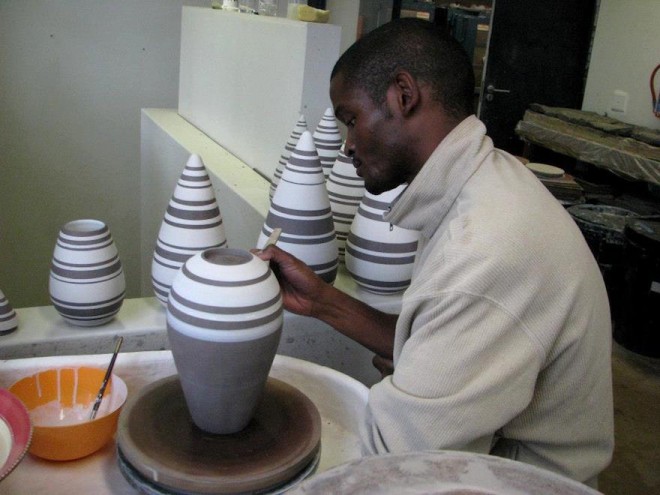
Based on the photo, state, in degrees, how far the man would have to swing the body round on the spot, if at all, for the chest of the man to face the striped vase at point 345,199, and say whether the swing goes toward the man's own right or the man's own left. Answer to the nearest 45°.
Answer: approximately 90° to the man's own right

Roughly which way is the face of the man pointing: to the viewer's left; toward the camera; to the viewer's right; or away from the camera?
to the viewer's left

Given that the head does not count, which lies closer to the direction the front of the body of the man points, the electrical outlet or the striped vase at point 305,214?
the striped vase

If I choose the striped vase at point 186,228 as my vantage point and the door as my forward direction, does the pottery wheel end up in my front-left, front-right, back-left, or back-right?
back-right

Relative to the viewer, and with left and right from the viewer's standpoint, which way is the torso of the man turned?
facing to the left of the viewer

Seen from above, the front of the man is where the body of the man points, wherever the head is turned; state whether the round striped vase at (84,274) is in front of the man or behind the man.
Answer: in front

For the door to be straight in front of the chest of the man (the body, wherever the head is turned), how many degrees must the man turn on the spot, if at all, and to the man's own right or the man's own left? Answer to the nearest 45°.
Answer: approximately 90° to the man's own right
